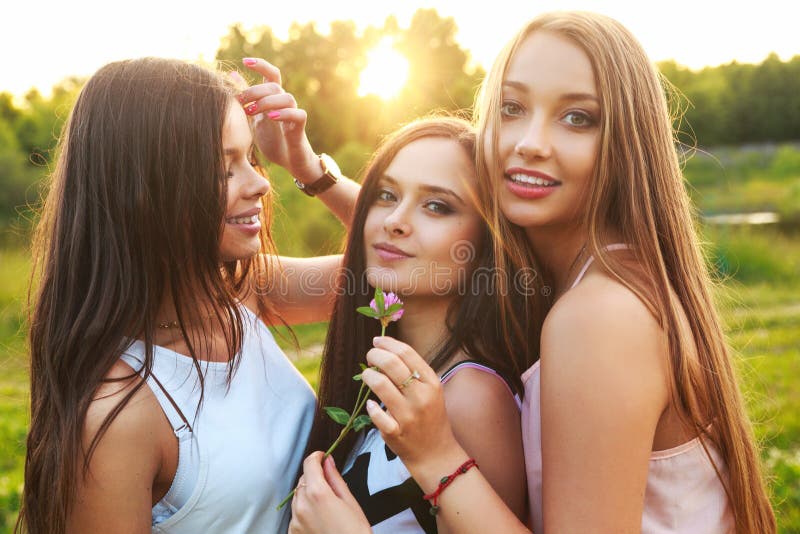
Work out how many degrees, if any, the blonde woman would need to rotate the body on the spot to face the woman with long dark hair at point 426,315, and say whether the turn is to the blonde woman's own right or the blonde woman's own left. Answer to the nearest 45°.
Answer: approximately 45° to the blonde woman's own right

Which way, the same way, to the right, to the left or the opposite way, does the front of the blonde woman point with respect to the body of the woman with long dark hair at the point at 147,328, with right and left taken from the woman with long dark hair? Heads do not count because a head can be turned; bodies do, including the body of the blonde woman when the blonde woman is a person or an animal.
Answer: the opposite way

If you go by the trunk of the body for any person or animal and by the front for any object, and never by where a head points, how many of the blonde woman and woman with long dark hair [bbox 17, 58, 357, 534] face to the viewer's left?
1

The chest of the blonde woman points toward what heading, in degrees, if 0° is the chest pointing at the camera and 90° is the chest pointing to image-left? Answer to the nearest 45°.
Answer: approximately 90°

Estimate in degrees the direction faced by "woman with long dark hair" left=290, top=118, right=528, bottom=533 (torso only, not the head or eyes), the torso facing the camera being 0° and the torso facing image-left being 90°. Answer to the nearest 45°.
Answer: approximately 45°

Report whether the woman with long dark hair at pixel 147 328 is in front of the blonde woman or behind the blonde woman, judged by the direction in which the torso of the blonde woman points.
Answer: in front

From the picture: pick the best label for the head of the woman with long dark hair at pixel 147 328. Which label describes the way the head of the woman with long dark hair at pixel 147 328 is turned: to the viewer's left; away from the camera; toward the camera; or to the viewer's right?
to the viewer's right

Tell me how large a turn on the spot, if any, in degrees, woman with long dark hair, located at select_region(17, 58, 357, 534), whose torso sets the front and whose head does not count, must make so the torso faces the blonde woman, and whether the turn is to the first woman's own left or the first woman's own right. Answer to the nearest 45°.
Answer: approximately 45° to the first woman's own left
